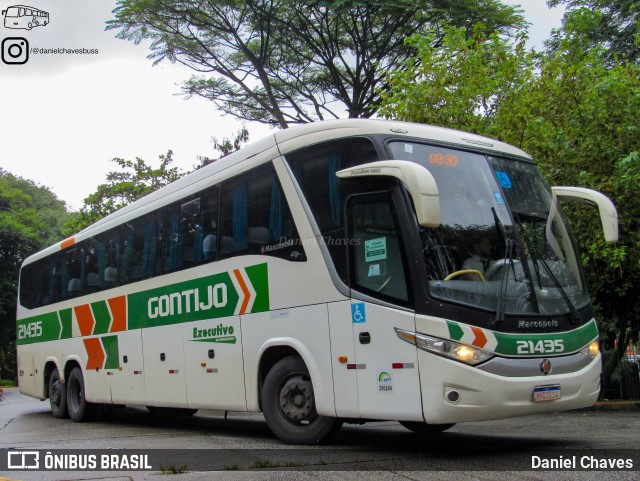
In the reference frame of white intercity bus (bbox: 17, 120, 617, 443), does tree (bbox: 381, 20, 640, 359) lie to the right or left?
on its left

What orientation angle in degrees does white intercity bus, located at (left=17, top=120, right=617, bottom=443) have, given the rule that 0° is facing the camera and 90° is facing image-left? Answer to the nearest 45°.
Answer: approximately 315°

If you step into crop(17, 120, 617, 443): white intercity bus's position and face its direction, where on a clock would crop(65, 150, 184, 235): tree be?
The tree is roughly at 7 o'clock from the white intercity bus.

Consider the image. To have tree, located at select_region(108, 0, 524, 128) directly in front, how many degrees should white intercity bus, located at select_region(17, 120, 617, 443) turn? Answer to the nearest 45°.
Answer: approximately 135° to its left

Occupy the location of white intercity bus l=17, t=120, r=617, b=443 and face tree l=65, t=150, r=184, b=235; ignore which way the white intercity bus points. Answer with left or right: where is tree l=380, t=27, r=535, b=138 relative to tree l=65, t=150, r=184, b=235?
right

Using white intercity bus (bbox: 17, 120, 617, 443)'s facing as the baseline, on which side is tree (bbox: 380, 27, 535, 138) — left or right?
on its left

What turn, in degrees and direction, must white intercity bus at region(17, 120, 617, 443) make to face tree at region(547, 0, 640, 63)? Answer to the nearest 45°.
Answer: approximately 90° to its left
